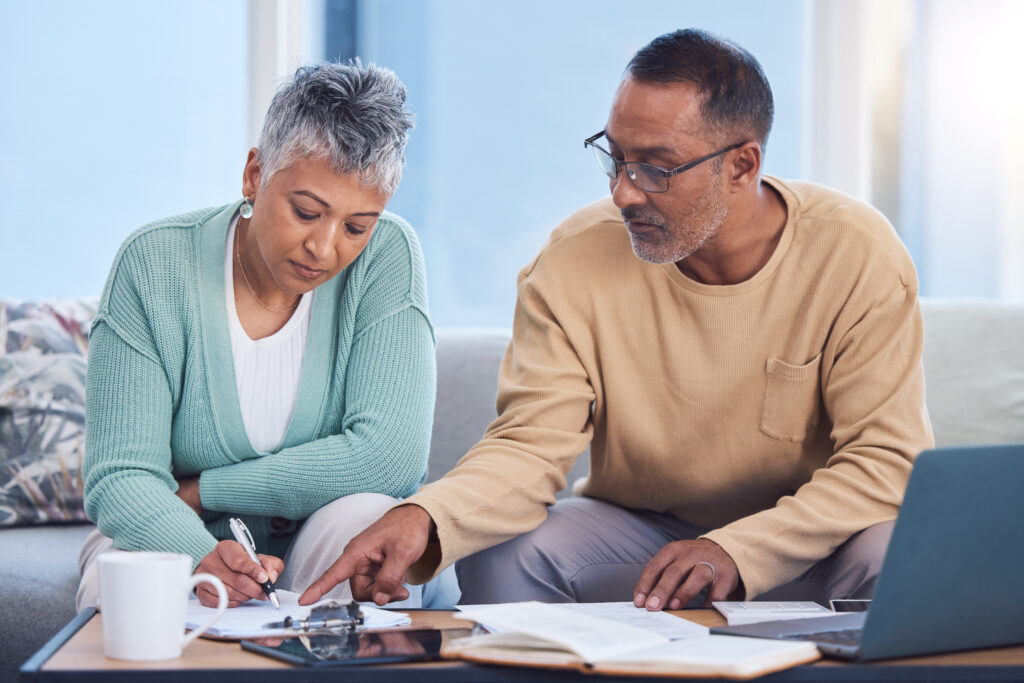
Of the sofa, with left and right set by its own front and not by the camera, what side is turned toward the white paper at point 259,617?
front

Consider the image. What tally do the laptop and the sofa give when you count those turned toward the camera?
1

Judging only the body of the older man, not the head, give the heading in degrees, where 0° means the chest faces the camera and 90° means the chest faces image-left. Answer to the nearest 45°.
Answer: approximately 45°

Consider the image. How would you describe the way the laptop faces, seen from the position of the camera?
facing away from the viewer and to the left of the viewer

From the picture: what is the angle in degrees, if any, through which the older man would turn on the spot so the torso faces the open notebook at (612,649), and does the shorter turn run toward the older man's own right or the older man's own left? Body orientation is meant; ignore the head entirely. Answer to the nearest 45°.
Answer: approximately 45° to the older man's own left

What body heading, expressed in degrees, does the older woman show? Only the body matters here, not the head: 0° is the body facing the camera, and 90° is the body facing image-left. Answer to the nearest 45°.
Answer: approximately 0°

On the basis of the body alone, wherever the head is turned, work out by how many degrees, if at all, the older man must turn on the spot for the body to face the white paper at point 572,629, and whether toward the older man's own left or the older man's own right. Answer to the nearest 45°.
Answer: approximately 45° to the older man's own left
